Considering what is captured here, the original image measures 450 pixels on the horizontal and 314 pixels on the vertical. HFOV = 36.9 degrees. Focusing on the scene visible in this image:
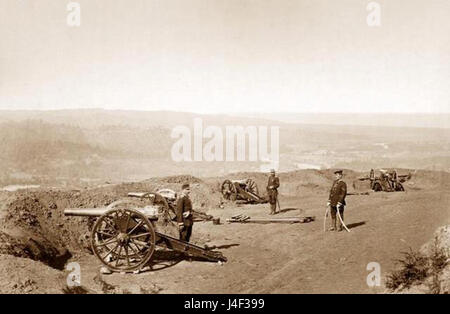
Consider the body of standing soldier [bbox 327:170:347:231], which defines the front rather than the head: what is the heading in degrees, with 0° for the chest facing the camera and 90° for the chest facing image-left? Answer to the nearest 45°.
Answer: approximately 45°

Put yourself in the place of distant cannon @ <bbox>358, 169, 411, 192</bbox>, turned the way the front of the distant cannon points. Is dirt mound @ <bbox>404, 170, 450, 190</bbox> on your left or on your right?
on your right

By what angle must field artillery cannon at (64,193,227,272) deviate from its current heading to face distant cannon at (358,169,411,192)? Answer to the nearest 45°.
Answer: approximately 135° to its right

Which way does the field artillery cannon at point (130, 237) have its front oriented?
to the viewer's left

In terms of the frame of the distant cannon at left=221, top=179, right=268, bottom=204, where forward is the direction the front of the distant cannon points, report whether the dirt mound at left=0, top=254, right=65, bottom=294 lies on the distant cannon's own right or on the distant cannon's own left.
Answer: on the distant cannon's own left

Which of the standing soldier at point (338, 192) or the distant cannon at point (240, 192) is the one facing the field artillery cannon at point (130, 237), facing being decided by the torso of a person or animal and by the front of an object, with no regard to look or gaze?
the standing soldier

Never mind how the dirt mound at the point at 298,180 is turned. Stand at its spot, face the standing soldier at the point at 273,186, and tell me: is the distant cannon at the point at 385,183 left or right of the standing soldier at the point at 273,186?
left

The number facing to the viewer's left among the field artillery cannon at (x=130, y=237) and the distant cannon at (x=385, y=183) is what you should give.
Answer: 2

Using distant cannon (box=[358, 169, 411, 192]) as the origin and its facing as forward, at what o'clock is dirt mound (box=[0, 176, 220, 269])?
The dirt mound is roughly at 10 o'clock from the distant cannon.

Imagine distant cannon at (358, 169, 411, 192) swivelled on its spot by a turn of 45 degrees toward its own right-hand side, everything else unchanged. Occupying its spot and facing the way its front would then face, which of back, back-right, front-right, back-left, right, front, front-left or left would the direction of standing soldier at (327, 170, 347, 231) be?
back-left
